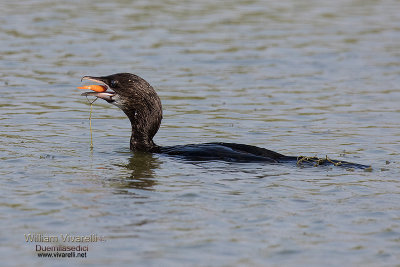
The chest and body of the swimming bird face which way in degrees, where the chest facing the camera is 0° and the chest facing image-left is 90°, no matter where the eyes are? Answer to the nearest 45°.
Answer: approximately 90°

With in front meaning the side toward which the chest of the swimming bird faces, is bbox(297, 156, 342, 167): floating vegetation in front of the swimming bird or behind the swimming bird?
behind
